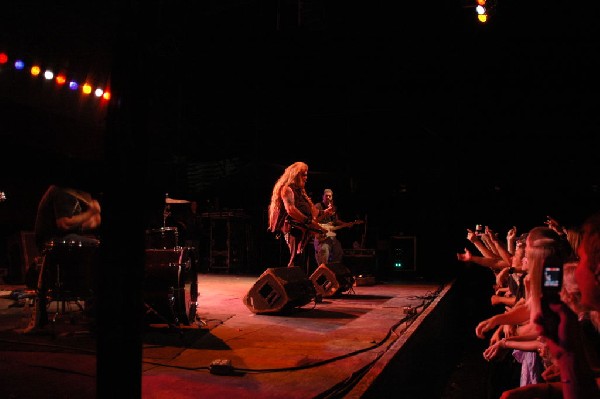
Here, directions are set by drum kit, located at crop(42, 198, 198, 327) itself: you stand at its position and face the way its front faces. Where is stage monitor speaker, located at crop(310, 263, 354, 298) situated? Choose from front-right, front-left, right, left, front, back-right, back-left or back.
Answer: front-left

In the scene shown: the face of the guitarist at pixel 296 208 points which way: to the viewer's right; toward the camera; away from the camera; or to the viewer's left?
to the viewer's right

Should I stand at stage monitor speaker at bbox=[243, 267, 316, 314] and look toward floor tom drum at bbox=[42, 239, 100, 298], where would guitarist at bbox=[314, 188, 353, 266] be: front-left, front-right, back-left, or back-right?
back-right

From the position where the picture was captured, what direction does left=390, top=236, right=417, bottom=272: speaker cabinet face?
facing the viewer

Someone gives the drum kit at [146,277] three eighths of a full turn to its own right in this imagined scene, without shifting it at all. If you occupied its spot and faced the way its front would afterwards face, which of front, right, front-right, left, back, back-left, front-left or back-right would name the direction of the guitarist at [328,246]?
back

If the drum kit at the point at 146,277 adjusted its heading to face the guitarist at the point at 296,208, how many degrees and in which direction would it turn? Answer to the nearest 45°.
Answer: approximately 45° to its left

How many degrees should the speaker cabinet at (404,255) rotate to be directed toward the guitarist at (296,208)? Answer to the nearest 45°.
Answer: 0° — it already faces them

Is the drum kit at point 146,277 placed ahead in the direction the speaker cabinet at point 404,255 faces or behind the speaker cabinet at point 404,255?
ahead

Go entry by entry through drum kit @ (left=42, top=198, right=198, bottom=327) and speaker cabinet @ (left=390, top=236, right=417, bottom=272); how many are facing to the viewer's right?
1

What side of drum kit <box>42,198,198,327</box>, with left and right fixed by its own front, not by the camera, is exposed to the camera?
right

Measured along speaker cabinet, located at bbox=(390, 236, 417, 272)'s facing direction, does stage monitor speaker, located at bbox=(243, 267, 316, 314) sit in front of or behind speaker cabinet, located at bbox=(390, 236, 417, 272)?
in front

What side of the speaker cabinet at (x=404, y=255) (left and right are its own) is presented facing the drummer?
front

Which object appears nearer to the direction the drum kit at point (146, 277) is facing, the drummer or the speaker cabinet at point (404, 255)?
the speaker cabinet
